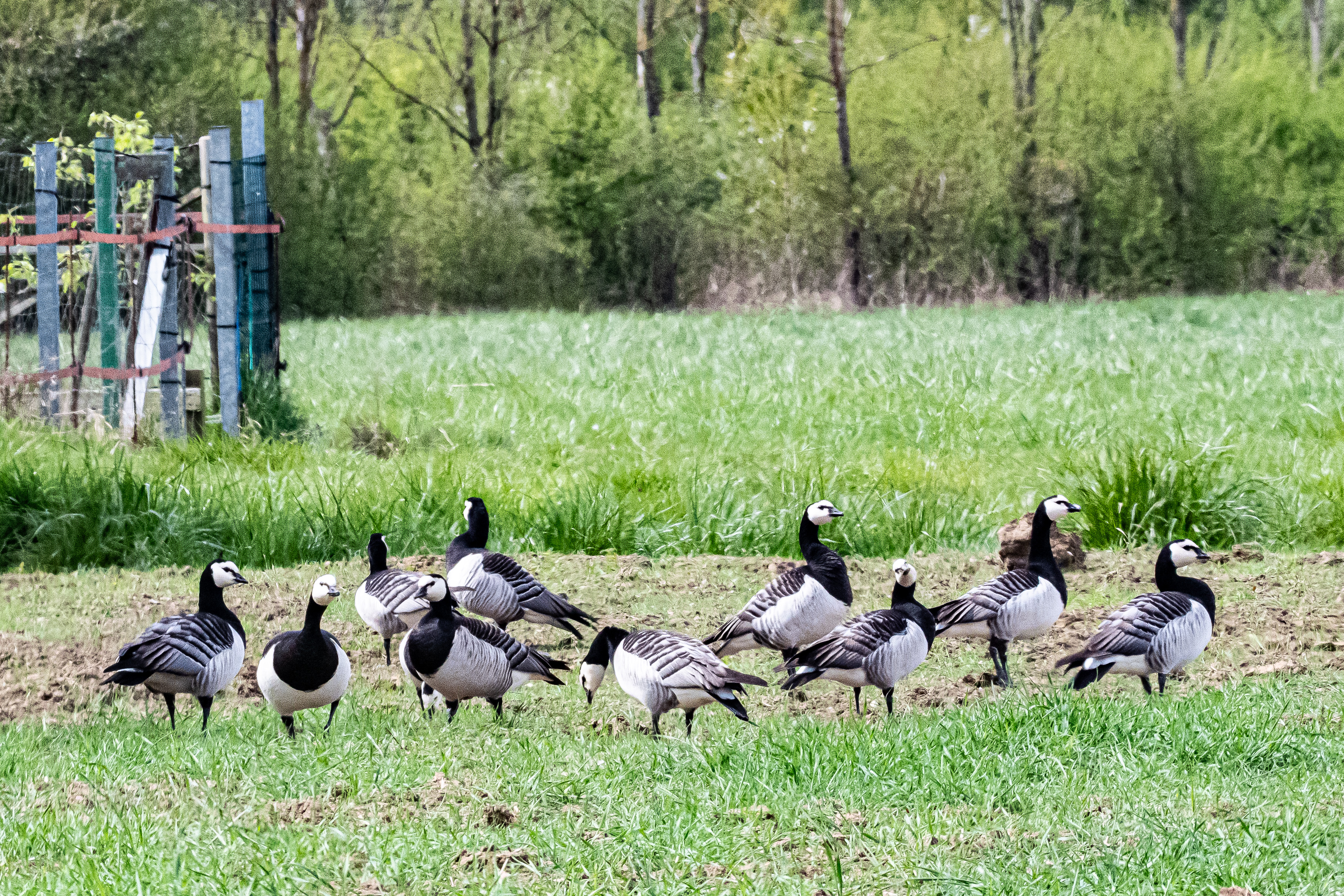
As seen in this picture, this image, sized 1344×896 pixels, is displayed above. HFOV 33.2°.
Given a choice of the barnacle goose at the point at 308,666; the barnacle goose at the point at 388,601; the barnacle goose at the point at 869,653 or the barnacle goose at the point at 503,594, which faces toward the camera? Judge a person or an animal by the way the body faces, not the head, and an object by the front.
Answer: the barnacle goose at the point at 308,666

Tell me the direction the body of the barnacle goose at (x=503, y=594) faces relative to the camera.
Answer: to the viewer's left

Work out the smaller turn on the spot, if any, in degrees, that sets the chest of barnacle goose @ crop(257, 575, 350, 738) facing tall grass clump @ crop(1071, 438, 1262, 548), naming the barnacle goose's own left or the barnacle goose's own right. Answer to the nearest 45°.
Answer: approximately 135° to the barnacle goose's own left

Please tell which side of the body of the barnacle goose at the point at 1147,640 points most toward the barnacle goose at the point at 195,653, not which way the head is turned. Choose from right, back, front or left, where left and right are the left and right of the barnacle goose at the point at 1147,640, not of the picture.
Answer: back

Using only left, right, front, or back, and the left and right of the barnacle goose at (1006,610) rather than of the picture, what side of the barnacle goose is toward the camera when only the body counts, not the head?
right

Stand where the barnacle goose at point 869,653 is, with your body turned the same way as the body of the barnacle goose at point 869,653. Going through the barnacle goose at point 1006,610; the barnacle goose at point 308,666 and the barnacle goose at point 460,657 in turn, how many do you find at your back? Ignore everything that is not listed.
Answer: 2

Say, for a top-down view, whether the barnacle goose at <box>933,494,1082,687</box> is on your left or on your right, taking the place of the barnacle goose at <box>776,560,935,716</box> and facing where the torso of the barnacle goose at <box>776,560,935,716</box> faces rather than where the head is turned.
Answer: on your left

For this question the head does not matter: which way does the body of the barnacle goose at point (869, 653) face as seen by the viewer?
to the viewer's right

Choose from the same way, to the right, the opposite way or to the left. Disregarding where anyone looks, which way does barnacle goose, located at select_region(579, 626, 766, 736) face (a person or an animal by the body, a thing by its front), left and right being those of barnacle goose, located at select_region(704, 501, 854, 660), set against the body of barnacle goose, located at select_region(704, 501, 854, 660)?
the opposite way

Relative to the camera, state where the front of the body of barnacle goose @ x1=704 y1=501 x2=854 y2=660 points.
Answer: to the viewer's right

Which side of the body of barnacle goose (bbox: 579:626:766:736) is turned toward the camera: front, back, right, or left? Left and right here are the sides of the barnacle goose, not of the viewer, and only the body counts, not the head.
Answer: left

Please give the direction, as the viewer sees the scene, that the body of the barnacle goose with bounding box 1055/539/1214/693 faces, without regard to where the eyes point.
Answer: to the viewer's right
